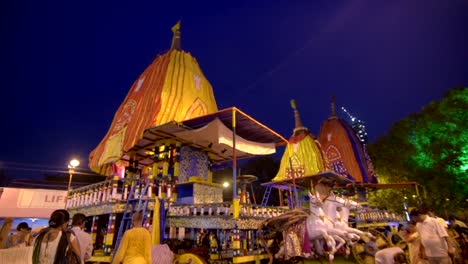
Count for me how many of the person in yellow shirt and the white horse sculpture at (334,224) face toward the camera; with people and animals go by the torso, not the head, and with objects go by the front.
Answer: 0

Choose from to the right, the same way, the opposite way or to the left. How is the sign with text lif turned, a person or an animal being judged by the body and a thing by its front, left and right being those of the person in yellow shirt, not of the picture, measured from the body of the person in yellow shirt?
the opposite way

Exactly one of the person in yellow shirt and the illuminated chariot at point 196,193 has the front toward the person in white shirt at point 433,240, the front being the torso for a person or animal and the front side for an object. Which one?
the illuminated chariot

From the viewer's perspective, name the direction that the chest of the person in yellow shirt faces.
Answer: away from the camera

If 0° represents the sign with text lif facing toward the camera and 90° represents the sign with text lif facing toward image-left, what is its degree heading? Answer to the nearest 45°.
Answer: approximately 0°

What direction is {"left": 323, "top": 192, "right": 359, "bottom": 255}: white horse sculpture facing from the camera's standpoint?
to the viewer's right

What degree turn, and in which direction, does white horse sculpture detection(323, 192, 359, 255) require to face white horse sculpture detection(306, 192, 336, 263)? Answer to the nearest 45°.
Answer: approximately 135° to its right

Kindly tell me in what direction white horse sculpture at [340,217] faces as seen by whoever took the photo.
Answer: facing to the right of the viewer

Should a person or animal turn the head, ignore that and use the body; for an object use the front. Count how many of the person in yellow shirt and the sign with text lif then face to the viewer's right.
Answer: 0

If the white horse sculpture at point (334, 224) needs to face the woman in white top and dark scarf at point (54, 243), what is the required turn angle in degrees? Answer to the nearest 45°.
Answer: approximately 135° to its right

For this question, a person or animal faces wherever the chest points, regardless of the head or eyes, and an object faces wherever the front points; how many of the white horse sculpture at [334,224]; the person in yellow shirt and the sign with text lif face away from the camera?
1

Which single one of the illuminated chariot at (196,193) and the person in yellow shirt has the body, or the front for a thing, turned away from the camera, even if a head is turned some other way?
the person in yellow shirt

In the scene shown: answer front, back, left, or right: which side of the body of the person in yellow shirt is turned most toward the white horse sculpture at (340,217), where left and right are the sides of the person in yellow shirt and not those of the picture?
right
